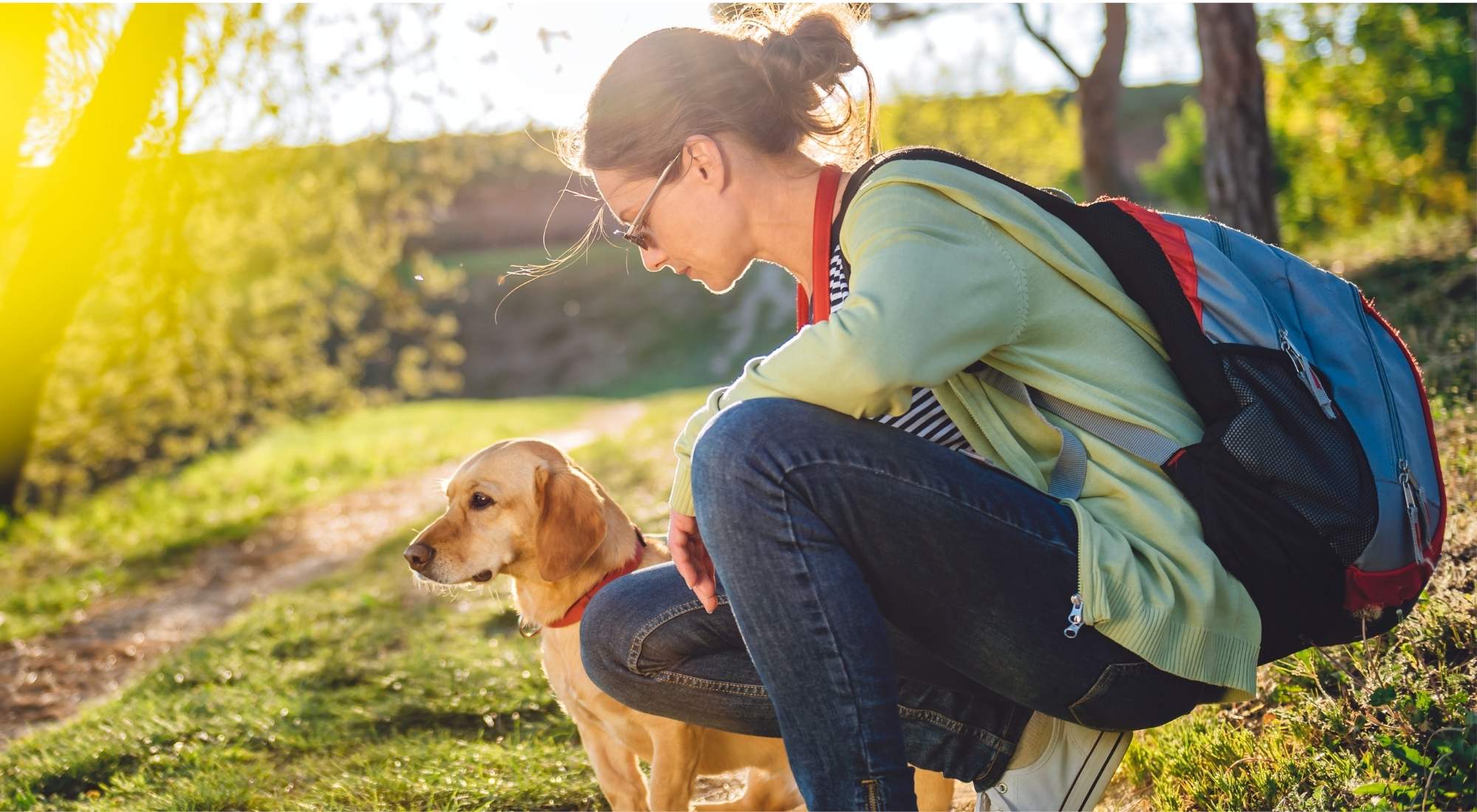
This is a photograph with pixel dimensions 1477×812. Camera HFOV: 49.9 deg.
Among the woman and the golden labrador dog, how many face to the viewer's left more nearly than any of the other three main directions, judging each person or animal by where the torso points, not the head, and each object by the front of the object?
2

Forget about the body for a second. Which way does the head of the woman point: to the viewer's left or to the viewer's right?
to the viewer's left

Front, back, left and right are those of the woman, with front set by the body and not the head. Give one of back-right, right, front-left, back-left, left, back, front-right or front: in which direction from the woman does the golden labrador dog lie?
front-right

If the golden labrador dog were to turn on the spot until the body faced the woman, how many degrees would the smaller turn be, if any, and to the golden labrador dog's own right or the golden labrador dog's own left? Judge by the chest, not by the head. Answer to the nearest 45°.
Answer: approximately 135° to the golden labrador dog's own left

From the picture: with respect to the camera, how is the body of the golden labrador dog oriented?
to the viewer's left

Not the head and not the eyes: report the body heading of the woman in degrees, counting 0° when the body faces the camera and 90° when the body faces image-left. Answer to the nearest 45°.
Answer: approximately 90°
